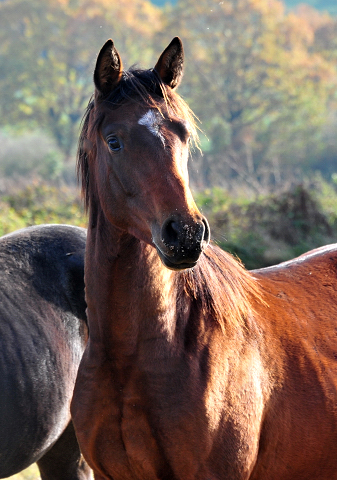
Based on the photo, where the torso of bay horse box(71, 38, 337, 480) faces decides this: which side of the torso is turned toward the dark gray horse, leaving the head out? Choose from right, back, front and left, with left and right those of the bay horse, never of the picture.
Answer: right

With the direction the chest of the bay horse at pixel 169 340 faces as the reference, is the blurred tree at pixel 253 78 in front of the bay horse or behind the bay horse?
behind

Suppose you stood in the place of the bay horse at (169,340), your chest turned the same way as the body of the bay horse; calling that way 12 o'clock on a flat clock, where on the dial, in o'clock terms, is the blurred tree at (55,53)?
The blurred tree is roughly at 4 o'clock from the bay horse.

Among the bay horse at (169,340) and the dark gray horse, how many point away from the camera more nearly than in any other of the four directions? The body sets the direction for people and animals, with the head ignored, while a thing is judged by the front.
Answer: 0

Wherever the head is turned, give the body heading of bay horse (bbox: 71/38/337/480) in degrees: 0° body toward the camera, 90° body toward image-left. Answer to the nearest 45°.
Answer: approximately 45°

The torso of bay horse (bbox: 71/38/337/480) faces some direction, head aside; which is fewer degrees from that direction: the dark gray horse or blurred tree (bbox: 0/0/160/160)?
the dark gray horse
